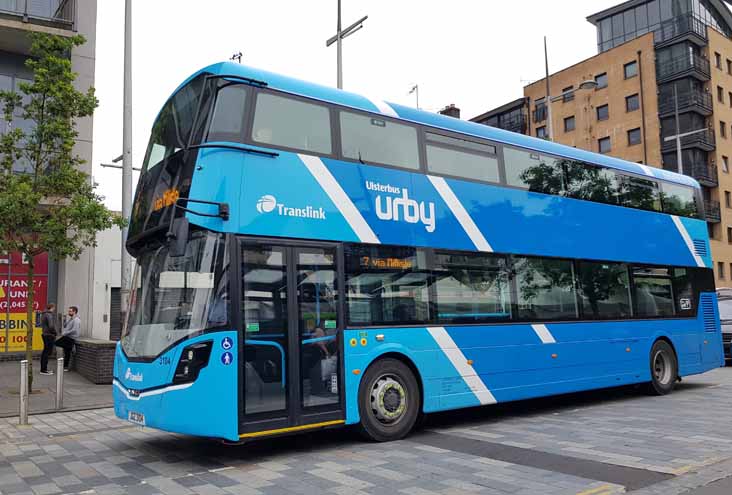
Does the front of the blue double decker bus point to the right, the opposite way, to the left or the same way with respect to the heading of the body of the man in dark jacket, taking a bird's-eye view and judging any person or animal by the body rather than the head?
the opposite way

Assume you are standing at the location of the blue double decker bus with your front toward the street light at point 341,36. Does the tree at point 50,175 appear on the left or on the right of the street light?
left

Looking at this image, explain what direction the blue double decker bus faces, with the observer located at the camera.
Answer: facing the viewer and to the left of the viewer

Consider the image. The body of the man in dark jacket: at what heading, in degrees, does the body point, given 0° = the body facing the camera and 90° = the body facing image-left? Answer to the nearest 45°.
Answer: approximately 270°

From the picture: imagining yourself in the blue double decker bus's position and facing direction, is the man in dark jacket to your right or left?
on your right

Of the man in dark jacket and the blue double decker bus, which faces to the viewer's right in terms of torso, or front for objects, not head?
the man in dark jacket
